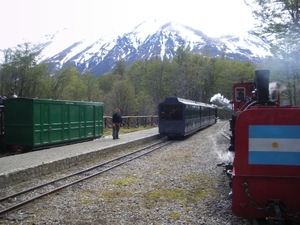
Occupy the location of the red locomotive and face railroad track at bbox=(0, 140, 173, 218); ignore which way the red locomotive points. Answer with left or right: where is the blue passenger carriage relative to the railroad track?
right

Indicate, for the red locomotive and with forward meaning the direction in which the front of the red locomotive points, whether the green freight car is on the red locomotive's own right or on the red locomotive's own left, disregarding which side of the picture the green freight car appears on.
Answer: on the red locomotive's own right

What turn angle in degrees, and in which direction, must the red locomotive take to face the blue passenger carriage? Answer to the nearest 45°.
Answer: approximately 180°

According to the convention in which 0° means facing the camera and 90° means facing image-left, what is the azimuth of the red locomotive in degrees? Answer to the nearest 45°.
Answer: approximately 0°

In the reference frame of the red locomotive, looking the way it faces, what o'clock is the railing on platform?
The railing on platform is roughly at 5 o'clock from the red locomotive.

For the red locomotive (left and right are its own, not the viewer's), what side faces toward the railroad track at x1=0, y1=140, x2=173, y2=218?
right
